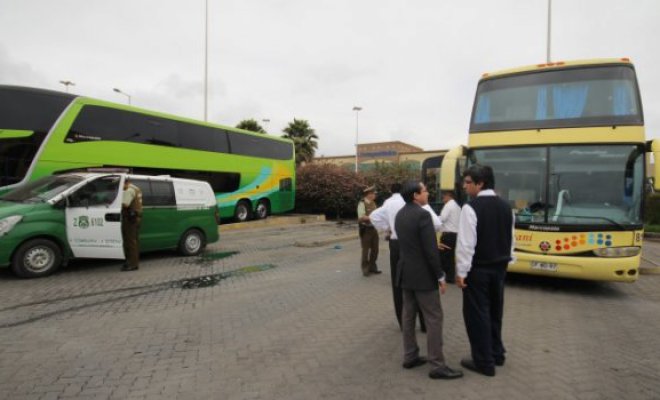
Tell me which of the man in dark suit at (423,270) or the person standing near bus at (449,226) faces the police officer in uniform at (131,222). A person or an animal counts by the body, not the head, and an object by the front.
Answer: the person standing near bus

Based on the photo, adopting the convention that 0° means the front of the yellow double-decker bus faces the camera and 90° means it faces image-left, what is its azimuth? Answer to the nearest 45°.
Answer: approximately 0°

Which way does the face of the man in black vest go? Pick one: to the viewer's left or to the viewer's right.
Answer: to the viewer's left

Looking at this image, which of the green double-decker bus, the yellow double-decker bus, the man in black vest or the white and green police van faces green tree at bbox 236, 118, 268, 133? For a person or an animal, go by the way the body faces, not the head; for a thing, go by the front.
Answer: the man in black vest

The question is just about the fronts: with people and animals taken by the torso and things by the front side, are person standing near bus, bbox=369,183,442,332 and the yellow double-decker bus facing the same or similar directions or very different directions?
very different directions

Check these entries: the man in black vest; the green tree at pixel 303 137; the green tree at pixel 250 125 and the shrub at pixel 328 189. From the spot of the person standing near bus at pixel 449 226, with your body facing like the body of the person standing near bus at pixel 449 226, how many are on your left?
1

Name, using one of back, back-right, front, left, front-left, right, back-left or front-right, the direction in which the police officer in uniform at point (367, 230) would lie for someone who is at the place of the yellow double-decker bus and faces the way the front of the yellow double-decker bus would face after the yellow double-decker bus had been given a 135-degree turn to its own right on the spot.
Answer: front-left

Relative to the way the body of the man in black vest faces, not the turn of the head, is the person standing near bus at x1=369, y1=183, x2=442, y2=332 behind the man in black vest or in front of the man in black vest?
in front

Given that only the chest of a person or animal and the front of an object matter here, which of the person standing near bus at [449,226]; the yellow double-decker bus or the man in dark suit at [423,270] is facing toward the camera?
the yellow double-decker bus

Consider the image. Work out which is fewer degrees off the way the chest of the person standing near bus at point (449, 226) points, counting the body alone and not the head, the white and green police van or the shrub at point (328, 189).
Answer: the white and green police van

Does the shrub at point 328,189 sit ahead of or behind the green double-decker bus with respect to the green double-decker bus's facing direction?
behind

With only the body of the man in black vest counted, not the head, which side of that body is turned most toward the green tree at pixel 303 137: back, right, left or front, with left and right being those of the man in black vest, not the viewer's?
front

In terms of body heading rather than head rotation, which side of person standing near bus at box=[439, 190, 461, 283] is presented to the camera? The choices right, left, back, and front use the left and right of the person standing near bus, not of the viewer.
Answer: left

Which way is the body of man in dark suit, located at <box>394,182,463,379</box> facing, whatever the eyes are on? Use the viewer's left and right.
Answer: facing away from the viewer and to the right of the viewer

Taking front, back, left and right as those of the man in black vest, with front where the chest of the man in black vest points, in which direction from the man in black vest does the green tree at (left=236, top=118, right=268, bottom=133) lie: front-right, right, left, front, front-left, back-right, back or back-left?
front

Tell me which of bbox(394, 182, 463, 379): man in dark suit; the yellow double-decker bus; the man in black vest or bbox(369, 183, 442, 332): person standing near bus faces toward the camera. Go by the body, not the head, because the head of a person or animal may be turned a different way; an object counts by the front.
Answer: the yellow double-decker bus

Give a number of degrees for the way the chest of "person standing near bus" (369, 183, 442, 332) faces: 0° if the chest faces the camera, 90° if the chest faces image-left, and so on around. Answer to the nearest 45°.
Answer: approximately 180°
